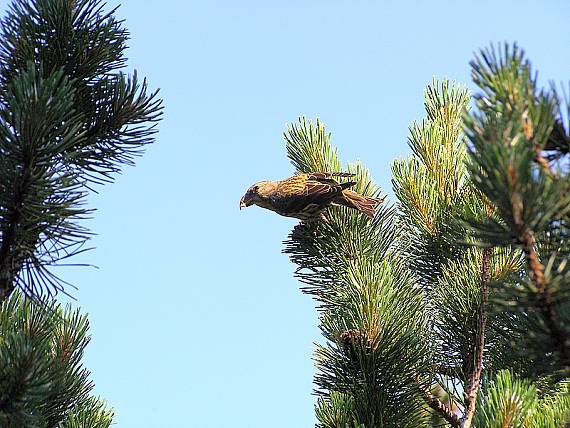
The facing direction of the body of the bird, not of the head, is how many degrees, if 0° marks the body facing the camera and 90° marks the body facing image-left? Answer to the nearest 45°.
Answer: approximately 90°
